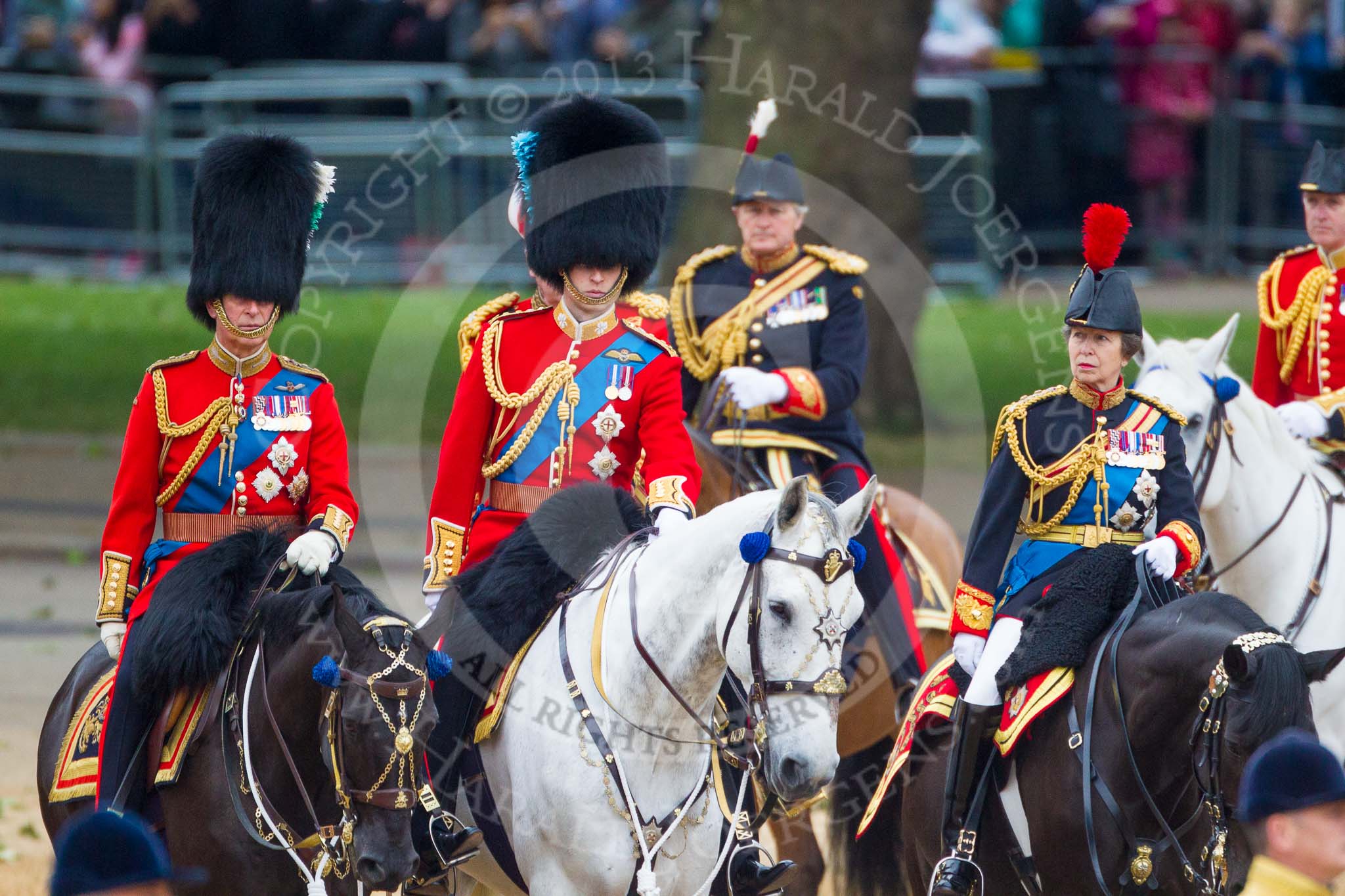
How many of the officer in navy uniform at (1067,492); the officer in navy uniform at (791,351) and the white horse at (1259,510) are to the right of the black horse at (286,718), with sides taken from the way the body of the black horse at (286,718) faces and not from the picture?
0

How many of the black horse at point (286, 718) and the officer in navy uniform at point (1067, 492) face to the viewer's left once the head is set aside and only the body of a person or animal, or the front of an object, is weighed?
0

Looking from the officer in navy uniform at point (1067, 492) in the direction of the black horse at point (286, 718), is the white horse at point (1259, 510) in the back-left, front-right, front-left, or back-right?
back-right

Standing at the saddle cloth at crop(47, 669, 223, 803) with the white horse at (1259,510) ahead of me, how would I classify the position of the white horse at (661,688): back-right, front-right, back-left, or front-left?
front-right

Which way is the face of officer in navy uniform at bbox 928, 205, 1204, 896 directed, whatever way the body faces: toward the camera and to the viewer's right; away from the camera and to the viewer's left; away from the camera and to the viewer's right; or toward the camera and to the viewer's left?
toward the camera and to the viewer's left

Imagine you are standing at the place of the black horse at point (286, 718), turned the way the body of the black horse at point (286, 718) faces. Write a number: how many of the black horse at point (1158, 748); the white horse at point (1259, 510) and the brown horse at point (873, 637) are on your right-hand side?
0

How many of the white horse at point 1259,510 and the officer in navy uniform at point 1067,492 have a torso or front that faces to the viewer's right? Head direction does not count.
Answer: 0

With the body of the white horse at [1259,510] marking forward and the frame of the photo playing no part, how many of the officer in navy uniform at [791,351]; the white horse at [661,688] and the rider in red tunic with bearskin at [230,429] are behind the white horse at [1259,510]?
0

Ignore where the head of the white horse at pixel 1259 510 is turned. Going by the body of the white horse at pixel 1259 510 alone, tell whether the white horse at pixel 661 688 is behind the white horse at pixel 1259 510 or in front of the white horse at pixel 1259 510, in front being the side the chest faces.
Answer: in front

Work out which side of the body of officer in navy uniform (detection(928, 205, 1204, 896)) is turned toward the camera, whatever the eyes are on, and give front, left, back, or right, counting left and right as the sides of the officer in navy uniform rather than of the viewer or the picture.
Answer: front

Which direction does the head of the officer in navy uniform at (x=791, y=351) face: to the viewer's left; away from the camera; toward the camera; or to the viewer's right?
toward the camera

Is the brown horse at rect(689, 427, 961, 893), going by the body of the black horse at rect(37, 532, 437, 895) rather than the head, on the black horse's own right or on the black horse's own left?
on the black horse's own left

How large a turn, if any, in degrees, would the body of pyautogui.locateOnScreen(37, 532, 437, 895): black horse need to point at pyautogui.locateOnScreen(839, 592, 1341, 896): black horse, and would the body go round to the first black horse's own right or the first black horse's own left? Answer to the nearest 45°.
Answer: approximately 45° to the first black horse's own left

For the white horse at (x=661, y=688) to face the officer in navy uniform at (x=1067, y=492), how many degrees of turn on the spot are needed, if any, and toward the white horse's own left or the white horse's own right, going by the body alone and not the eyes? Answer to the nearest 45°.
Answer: approximately 90° to the white horse's own left

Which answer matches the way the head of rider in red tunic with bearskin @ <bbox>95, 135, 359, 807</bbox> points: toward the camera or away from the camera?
toward the camera

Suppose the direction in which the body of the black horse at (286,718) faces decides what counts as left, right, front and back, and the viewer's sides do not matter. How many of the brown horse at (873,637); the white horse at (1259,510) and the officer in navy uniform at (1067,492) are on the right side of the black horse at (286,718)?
0

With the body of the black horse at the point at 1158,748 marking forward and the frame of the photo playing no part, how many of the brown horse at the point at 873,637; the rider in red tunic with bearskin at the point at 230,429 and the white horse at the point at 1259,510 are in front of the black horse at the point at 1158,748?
0

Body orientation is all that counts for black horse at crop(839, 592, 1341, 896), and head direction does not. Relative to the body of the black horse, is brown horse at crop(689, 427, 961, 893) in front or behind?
behind
